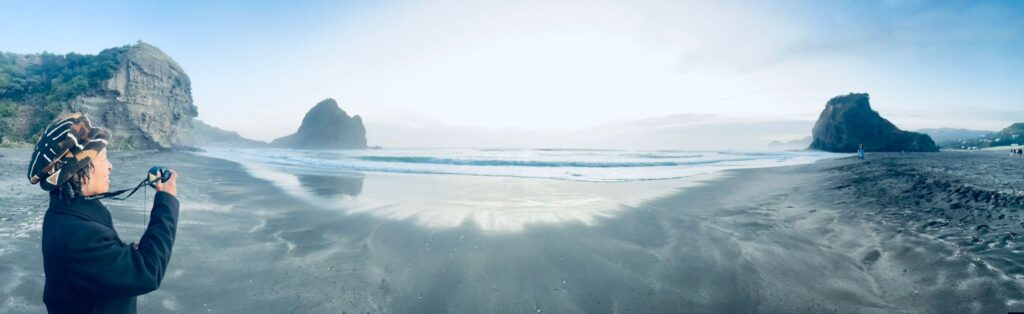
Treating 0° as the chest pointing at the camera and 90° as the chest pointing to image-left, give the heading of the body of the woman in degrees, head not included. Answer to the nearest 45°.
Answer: approximately 270°

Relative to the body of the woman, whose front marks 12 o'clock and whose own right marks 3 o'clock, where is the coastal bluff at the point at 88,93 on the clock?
The coastal bluff is roughly at 9 o'clock from the woman.

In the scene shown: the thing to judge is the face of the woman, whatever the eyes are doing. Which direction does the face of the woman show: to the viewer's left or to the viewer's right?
to the viewer's right
